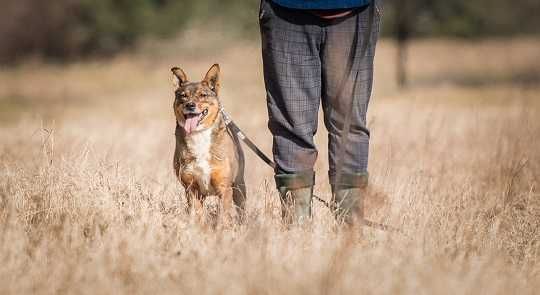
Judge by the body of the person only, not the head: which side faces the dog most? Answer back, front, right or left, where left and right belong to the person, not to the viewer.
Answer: right

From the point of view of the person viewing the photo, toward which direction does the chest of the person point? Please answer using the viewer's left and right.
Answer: facing the viewer
